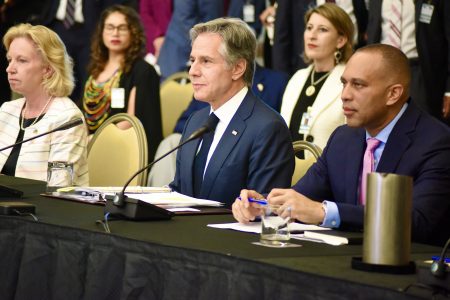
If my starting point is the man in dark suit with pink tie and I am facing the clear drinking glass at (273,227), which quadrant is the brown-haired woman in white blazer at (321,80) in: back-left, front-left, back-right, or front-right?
back-right

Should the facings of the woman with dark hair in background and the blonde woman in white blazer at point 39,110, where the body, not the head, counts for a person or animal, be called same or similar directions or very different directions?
same or similar directions

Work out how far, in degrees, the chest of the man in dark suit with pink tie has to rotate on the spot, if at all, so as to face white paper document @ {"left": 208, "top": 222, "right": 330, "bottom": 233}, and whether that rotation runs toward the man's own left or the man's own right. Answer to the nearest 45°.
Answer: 0° — they already face it

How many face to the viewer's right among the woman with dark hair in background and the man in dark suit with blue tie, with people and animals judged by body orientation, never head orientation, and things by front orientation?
0

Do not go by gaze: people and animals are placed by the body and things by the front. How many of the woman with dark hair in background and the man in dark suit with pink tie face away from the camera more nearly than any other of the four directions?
0

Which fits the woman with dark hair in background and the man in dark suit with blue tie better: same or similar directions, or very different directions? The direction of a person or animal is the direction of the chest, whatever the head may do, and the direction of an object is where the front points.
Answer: same or similar directions

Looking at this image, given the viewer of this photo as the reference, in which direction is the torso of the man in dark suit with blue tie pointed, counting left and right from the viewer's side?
facing the viewer and to the left of the viewer

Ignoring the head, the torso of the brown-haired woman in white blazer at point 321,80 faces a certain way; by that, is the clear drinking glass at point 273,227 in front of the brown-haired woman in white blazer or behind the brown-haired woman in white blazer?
in front

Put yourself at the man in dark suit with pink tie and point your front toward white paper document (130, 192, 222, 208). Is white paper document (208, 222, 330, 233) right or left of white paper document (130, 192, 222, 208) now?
left

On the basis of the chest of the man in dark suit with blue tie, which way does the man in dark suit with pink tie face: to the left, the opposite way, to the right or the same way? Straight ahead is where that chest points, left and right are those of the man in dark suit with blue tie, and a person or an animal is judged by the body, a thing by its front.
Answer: the same way

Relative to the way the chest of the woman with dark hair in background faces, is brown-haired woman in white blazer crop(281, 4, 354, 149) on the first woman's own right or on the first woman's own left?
on the first woman's own left

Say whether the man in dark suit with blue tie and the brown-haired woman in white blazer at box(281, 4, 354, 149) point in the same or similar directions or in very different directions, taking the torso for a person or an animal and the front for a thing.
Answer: same or similar directions

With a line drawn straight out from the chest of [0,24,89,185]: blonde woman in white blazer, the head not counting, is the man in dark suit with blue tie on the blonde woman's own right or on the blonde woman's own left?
on the blonde woman's own left

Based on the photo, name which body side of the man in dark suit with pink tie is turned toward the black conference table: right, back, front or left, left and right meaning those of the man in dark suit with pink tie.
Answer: front

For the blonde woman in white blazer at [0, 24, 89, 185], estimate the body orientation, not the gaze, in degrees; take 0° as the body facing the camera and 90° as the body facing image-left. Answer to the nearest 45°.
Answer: approximately 45°

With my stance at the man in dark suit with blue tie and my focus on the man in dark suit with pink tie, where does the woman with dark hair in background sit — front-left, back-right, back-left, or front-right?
back-left

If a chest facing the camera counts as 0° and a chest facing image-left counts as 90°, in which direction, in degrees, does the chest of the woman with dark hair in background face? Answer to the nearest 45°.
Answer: approximately 45°

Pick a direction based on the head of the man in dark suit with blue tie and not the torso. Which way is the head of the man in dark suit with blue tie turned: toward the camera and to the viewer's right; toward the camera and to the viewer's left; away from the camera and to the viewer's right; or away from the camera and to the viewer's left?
toward the camera and to the viewer's left

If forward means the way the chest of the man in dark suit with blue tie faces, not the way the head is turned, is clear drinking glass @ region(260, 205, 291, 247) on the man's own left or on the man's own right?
on the man's own left
